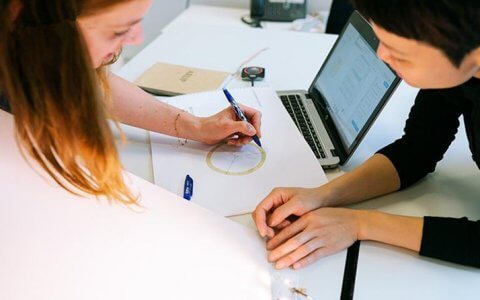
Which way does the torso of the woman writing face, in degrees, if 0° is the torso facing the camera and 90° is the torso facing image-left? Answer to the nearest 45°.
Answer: approximately 270°

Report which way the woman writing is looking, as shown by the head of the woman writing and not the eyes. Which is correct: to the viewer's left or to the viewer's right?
to the viewer's right

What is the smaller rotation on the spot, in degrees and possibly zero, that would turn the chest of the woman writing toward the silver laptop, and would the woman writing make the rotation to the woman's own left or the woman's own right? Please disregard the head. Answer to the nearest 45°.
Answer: approximately 45° to the woman's own left
